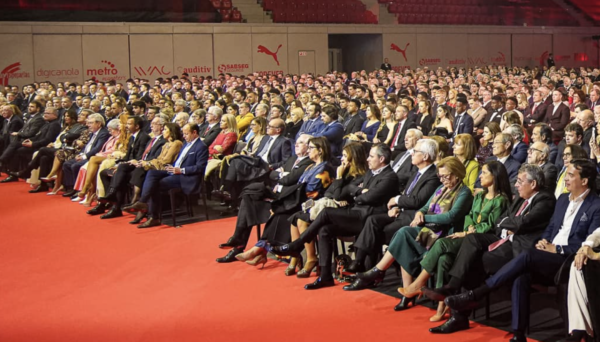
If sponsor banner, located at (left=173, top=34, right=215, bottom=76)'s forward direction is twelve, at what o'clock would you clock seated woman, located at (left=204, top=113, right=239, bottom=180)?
The seated woman is roughly at 12 o'clock from the sponsor banner.

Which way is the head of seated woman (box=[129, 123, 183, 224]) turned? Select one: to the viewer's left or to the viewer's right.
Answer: to the viewer's left

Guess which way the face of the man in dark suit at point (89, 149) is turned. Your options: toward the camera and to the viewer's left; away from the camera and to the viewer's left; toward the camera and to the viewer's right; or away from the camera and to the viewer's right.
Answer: toward the camera and to the viewer's left

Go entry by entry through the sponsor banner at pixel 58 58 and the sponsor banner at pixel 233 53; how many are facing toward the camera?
2

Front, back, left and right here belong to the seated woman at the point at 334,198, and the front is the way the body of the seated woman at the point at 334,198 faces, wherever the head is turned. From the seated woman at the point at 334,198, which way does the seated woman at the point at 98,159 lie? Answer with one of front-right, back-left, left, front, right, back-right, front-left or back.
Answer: right

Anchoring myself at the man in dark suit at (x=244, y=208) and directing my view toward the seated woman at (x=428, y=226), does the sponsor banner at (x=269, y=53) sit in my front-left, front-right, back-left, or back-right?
back-left

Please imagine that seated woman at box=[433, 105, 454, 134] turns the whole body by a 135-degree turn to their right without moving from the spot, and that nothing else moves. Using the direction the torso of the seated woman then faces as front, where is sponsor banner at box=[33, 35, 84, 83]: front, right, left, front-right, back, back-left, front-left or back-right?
front-left

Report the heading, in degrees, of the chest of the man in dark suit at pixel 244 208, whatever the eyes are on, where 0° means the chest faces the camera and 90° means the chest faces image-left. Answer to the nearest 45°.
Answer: approximately 45°

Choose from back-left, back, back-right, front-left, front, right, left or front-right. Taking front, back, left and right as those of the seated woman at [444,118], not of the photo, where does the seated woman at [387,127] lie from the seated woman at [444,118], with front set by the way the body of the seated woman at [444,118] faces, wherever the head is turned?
front-right

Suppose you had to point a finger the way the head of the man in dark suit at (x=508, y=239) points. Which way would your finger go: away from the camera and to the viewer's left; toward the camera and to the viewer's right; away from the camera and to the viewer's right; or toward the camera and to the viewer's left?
toward the camera and to the viewer's left

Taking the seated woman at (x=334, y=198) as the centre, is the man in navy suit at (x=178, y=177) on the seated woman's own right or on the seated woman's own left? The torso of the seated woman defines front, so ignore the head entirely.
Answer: on the seated woman's own right

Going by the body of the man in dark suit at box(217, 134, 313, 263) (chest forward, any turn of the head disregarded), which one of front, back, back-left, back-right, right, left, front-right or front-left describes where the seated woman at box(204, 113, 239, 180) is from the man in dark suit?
back-right

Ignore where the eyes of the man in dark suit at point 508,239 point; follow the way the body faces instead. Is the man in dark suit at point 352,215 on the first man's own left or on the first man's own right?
on the first man's own right
